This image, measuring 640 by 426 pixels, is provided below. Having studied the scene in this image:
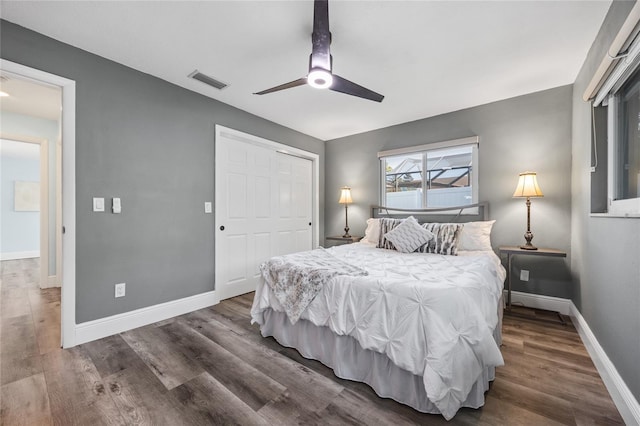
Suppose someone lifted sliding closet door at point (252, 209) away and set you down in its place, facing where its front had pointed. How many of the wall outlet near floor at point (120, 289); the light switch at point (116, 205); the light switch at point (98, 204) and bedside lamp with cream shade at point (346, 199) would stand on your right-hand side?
3

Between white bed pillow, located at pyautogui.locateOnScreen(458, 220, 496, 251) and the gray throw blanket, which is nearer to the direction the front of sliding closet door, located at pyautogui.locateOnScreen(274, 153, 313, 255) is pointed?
the white bed pillow

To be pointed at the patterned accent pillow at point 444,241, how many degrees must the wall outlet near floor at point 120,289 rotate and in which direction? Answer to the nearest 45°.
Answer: approximately 45° to its left

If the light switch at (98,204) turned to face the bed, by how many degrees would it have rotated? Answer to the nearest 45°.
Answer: approximately 45° to its left
